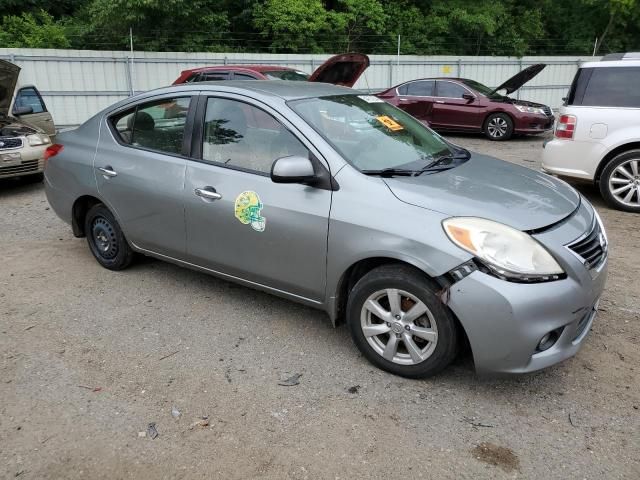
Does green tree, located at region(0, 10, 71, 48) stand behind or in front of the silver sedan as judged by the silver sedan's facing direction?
behind

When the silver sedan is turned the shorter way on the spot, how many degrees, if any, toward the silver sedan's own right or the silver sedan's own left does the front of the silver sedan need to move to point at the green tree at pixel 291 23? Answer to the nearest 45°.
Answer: approximately 135° to the silver sedan's own left

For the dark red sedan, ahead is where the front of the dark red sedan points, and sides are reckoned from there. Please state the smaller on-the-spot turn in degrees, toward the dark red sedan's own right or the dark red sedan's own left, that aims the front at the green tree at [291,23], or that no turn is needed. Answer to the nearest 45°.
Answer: approximately 180°

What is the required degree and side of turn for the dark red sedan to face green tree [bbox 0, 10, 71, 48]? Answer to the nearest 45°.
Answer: approximately 135° to its right

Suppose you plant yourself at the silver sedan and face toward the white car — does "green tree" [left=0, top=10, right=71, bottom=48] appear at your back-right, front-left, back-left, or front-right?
front-left

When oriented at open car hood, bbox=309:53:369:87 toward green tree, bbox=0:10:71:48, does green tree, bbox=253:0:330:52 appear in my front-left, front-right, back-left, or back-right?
front-right

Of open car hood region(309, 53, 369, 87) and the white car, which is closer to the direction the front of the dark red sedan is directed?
the white car

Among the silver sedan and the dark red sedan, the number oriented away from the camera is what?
0

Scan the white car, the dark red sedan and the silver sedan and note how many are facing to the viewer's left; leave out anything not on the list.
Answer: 0

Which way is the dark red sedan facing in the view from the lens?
facing the viewer and to the right of the viewer
